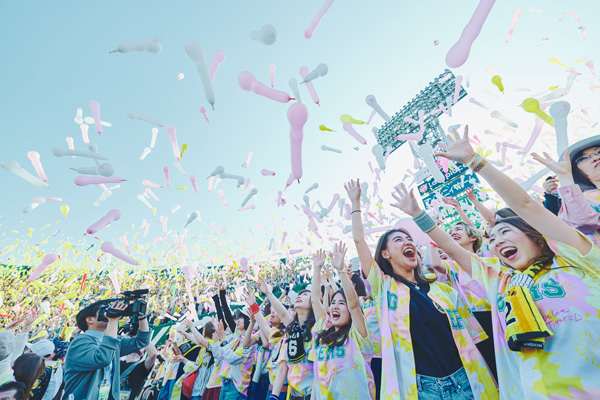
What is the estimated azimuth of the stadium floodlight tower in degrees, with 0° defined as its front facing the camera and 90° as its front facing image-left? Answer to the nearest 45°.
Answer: approximately 45°

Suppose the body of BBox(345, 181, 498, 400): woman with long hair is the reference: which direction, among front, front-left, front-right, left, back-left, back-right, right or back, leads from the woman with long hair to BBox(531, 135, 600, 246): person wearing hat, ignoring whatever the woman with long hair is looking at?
left

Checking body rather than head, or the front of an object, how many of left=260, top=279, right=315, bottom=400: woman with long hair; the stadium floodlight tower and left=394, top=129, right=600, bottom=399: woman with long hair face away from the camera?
0

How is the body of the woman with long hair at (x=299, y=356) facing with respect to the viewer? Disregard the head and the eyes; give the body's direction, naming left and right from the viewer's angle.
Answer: facing the viewer and to the left of the viewer

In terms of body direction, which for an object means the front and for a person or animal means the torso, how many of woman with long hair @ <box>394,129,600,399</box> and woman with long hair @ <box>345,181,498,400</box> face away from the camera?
0

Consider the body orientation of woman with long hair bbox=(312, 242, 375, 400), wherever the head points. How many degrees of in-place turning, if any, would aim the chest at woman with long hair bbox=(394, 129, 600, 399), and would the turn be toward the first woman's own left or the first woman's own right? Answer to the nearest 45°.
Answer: approximately 90° to the first woman's own left

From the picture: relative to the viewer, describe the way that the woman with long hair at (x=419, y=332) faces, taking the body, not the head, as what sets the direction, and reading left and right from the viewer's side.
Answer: facing the viewer

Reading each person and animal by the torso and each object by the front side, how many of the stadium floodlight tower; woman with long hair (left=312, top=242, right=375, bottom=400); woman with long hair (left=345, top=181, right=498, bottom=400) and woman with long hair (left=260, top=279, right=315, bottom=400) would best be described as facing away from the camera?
0

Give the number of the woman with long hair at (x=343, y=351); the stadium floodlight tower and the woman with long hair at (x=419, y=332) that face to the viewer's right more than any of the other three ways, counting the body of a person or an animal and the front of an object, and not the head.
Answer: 0

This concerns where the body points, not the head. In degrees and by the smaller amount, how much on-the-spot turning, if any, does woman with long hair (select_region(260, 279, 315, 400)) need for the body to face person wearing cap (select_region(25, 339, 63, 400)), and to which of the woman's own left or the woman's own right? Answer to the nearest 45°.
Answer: approximately 90° to the woman's own right
